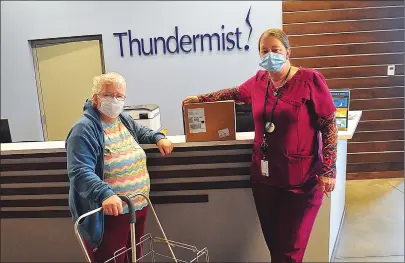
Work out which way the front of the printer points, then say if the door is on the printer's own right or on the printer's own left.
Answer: on the printer's own right

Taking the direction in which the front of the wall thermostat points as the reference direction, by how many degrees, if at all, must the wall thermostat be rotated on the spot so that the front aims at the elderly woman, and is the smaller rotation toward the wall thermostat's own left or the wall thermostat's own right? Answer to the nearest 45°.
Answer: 0° — it already faces them

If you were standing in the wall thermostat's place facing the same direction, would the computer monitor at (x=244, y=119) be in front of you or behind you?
in front

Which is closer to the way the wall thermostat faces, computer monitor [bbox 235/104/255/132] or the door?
the computer monitor

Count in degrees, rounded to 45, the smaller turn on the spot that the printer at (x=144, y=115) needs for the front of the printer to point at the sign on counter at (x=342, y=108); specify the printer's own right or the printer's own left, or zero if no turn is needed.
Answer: approximately 90° to the printer's own left

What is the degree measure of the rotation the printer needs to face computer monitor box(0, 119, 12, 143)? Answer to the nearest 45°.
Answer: approximately 45° to its right

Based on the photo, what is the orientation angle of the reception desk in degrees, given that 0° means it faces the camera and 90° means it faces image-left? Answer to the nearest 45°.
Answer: approximately 0°

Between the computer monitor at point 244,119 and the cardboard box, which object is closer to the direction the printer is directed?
the cardboard box

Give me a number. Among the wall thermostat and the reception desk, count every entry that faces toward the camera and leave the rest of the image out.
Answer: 2

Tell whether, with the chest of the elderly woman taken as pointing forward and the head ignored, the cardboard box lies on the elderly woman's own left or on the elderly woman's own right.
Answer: on the elderly woman's own left

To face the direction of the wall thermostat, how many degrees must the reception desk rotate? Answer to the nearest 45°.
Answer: approximately 135° to its left

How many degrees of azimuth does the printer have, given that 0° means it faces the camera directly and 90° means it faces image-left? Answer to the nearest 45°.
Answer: approximately 45°

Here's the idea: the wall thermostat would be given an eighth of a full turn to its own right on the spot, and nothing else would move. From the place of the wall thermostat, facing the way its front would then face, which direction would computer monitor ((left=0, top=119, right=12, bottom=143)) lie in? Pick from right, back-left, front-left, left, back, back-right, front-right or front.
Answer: front

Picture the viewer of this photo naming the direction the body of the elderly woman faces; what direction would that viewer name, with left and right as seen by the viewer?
facing the viewer and to the right of the viewer

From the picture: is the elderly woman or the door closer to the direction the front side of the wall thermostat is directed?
the elderly woman
